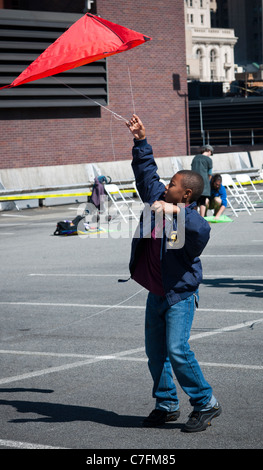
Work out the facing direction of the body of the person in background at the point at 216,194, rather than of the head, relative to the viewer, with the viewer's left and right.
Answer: facing the viewer and to the left of the viewer

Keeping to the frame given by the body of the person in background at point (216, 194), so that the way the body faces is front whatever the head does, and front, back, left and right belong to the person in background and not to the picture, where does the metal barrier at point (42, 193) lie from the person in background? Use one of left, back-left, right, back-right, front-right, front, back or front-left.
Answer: right
